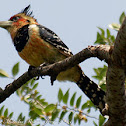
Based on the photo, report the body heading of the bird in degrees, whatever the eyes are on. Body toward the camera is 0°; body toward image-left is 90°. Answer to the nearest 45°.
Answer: approximately 90°
